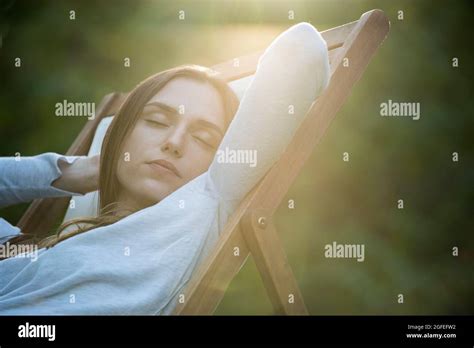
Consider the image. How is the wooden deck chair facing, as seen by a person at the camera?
facing the viewer and to the left of the viewer
